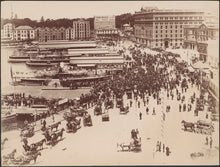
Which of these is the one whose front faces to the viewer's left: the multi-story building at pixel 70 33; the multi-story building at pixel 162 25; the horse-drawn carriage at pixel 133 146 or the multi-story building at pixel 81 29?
the horse-drawn carriage

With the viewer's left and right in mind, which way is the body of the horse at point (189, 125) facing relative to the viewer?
facing to the left of the viewer

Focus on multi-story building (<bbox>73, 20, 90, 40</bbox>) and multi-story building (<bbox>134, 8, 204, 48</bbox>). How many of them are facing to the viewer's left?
0

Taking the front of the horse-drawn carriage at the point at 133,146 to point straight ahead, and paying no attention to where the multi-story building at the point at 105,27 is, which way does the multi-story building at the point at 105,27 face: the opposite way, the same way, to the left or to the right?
to the left

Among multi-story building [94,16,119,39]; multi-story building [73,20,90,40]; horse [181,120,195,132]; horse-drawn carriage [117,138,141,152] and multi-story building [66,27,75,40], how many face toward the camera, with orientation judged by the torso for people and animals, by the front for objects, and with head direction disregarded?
3

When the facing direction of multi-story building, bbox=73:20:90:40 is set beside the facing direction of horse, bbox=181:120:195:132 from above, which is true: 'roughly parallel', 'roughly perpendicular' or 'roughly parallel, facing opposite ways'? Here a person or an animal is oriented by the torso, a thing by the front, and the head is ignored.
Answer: roughly perpendicular

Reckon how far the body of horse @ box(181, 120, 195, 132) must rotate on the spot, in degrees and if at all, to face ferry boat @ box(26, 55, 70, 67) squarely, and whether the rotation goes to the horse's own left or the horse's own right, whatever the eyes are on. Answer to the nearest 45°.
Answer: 0° — it already faces it
